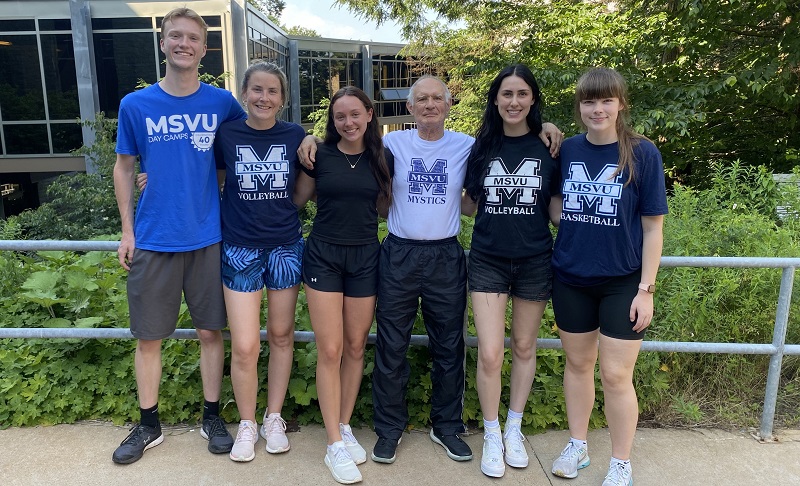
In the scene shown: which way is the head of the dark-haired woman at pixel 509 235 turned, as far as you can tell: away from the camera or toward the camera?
toward the camera

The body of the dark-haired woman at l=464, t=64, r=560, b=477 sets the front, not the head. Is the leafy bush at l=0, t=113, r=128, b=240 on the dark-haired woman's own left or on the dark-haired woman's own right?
on the dark-haired woman's own right

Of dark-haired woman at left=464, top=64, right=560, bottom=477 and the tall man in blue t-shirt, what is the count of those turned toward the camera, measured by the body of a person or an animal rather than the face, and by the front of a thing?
2

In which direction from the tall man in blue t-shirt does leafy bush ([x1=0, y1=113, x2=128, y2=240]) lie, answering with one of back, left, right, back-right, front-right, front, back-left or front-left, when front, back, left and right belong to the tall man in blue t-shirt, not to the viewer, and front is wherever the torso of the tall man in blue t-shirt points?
back

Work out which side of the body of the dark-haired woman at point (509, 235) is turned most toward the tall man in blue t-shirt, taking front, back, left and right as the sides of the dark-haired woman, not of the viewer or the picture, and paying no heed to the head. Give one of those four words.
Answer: right

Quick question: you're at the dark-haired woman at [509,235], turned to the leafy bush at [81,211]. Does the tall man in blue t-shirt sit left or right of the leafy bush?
left

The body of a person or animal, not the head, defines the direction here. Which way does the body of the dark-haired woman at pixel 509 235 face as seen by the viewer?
toward the camera

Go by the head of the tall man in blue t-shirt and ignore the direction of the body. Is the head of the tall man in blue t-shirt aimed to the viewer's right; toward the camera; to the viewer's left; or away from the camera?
toward the camera
